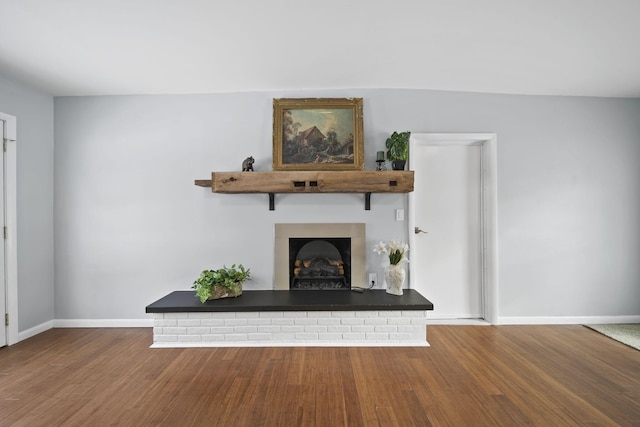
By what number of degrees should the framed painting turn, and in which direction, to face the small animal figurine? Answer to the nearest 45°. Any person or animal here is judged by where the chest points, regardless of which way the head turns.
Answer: approximately 90° to its right

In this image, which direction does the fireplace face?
toward the camera

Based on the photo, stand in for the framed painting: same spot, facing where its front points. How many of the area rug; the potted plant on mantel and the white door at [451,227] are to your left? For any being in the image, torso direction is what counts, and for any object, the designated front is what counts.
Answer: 3

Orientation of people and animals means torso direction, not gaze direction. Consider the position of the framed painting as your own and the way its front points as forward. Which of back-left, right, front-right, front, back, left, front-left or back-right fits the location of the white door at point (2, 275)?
right

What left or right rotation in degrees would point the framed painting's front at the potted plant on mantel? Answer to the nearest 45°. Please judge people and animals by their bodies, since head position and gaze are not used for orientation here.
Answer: approximately 90° to its left

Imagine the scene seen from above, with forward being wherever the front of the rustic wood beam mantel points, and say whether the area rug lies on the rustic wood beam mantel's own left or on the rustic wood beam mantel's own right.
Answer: on the rustic wood beam mantel's own left

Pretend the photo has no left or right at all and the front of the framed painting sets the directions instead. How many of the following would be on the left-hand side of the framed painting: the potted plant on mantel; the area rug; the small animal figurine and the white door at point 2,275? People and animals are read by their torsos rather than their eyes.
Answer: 2

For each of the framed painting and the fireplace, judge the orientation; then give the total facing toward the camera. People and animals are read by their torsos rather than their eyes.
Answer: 2

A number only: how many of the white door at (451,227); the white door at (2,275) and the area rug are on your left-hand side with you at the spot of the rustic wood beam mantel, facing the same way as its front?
2

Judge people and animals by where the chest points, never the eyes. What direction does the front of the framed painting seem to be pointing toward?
toward the camera

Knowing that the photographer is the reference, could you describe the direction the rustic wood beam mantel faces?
facing the viewer

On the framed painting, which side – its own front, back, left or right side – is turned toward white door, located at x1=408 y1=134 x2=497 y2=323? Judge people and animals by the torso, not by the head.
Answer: left
